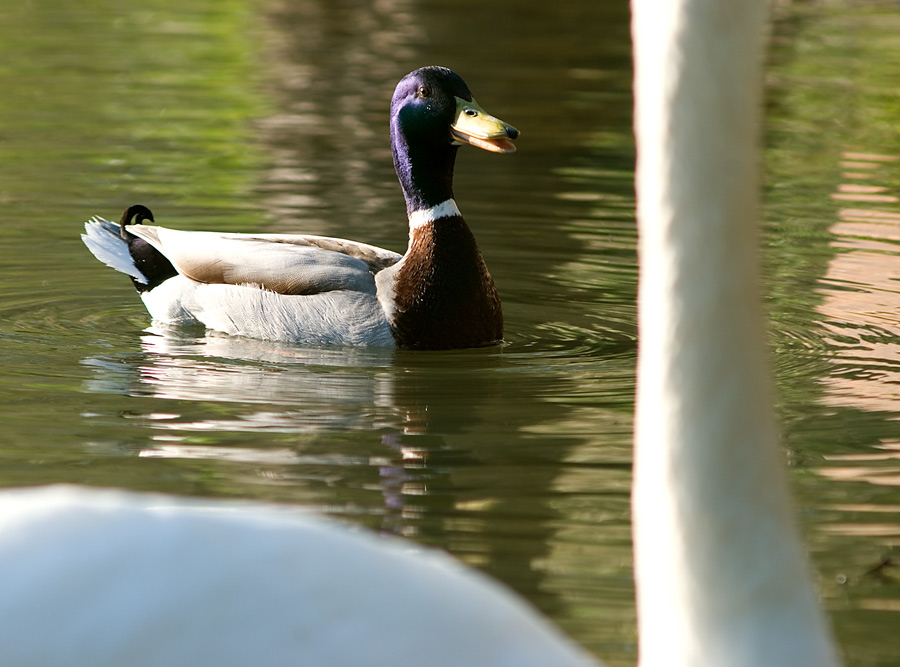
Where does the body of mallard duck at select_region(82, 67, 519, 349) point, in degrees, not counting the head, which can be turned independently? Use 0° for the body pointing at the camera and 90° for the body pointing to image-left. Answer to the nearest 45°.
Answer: approximately 270°
